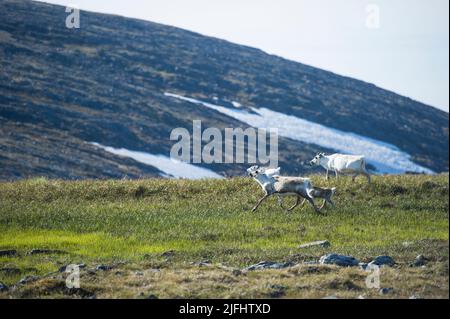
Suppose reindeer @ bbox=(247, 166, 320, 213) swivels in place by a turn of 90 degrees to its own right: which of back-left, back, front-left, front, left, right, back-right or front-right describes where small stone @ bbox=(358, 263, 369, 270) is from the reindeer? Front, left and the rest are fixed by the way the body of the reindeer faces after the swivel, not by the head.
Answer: back

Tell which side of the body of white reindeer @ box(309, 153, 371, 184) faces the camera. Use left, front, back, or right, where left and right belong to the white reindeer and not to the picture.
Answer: left

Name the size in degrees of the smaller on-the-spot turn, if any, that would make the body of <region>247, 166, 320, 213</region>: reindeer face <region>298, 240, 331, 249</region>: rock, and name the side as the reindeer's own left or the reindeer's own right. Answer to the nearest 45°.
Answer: approximately 90° to the reindeer's own left

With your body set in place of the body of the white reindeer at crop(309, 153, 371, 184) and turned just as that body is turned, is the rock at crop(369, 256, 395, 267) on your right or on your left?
on your left

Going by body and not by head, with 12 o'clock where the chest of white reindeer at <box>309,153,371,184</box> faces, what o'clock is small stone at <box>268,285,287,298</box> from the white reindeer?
The small stone is roughly at 9 o'clock from the white reindeer.

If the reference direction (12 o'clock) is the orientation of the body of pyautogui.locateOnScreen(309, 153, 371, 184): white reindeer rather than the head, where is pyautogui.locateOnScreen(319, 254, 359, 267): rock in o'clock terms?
The rock is roughly at 9 o'clock from the white reindeer.

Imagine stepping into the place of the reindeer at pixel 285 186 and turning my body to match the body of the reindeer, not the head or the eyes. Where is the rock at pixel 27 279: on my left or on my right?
on my left

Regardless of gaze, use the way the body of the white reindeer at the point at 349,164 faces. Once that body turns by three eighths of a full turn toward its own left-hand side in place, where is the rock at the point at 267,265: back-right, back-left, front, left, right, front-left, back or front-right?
front-right

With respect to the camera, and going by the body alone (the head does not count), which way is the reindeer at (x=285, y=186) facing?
to the viewer's left

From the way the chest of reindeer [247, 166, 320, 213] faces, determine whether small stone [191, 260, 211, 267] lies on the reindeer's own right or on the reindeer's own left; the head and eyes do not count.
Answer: on the reindeer's own left
